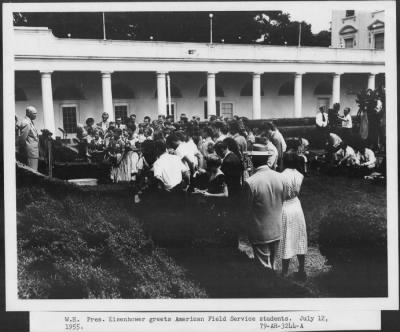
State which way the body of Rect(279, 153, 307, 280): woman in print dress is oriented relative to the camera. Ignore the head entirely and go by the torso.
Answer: away from the camera
